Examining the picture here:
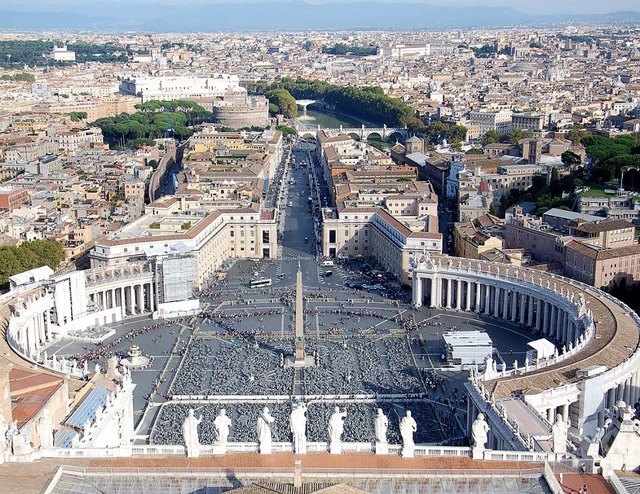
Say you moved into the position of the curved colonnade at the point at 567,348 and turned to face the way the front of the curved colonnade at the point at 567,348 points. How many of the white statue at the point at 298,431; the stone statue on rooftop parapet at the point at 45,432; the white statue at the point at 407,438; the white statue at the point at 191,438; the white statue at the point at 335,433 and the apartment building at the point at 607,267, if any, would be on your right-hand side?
1

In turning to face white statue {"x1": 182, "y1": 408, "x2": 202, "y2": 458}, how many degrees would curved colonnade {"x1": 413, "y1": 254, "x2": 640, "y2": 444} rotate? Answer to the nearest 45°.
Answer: approximately 45° to its left

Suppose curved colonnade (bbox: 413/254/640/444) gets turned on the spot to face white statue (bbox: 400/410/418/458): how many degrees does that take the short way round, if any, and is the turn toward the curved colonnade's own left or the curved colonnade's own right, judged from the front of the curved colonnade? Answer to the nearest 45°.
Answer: approximately 90° to the curved colonnade's own left

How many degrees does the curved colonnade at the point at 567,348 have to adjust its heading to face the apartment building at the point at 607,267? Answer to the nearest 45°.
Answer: approximately 90° to its right

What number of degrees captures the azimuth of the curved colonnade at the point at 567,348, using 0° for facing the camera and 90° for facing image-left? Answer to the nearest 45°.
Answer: approximately 90°

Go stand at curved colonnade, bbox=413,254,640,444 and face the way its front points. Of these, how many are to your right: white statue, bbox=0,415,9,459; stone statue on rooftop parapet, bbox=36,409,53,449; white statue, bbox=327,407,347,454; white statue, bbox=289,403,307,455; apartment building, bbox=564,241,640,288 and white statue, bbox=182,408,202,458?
1

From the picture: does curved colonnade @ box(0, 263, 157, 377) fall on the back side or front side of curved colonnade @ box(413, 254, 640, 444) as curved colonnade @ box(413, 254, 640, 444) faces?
on the front side

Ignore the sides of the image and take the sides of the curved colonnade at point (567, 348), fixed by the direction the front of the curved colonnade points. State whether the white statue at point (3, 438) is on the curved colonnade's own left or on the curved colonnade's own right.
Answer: on the curved colonnade's own left

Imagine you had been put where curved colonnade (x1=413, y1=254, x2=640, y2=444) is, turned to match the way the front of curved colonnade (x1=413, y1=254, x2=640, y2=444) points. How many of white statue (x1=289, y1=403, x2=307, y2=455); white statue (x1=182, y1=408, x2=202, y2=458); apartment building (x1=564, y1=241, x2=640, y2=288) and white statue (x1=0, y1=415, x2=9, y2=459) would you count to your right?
1

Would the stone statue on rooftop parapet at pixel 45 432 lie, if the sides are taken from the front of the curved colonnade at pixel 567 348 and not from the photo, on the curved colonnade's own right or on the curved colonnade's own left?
on the curved colonnade's own left

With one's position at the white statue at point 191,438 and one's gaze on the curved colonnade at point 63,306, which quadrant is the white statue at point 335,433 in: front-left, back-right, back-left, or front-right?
back-right

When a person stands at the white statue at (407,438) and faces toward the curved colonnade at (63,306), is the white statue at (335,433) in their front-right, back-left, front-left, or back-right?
front-left

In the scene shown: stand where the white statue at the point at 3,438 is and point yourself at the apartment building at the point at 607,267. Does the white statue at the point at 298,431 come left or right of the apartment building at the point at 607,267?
right

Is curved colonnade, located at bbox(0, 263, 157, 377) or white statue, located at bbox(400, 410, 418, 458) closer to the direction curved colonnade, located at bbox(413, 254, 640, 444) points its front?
the curved colonnade

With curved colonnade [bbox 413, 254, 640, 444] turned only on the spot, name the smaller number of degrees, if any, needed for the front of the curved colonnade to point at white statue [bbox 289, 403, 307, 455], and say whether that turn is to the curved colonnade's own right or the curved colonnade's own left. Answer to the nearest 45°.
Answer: approximately 45° to the curved colonnade's own left
